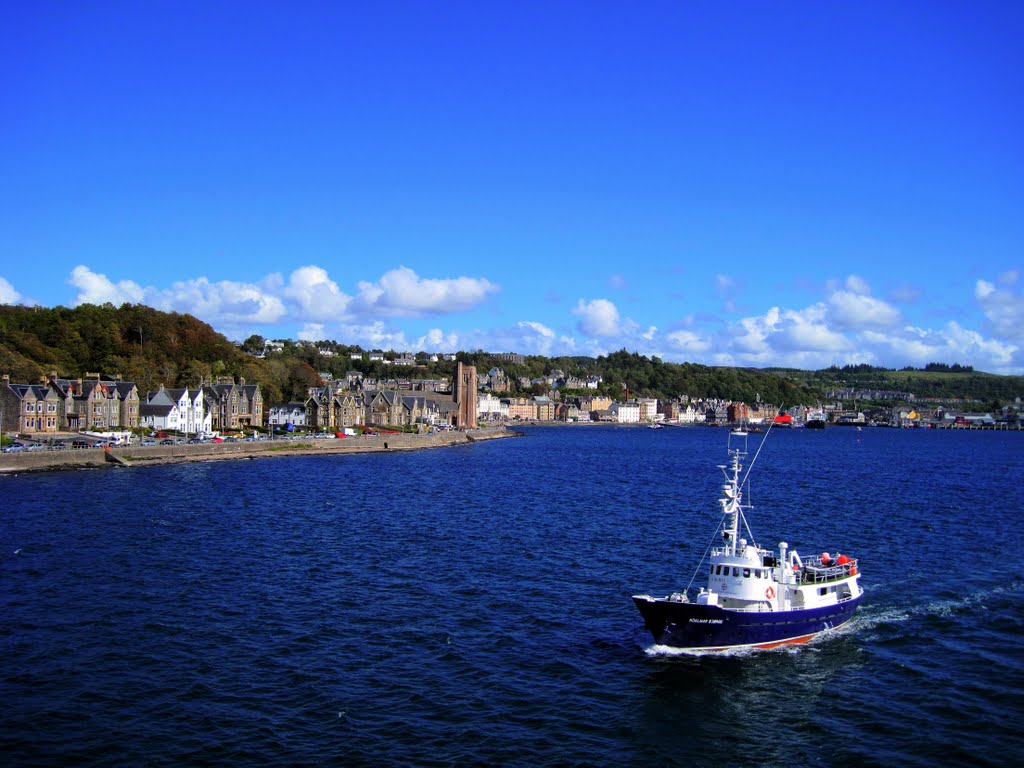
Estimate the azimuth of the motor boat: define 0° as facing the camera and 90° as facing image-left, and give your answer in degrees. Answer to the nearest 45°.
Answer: approximately 45°
